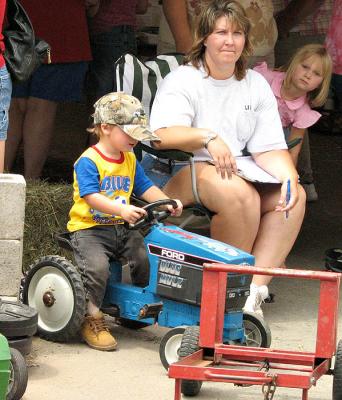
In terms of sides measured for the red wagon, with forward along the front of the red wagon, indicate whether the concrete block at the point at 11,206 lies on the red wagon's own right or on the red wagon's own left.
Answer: on the red wagon's own right

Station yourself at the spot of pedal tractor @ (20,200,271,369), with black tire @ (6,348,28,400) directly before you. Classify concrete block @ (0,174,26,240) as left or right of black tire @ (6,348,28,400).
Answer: right

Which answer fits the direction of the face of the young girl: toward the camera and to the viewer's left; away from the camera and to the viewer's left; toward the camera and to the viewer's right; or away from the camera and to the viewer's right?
toward the camera and to the viewer's left

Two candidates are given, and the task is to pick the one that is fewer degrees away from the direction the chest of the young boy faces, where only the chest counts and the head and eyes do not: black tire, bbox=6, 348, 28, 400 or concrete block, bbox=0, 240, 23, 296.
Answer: the black tire

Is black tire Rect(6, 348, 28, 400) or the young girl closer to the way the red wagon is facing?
the black tire

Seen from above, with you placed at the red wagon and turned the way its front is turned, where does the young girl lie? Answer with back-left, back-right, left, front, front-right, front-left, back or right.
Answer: back

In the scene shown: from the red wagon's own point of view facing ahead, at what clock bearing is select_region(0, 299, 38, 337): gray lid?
The gray lid is roughly at 3 o'clock from the red wagon.

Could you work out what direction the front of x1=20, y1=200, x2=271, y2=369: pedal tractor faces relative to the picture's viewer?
facing the viewer and to the right of the viewer
